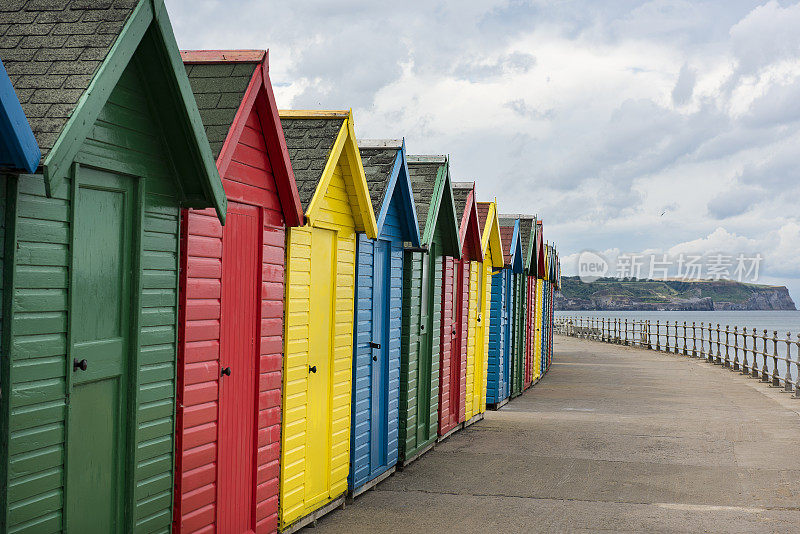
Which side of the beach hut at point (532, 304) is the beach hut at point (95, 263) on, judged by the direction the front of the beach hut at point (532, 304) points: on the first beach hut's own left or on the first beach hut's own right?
on the first beach hut's own right

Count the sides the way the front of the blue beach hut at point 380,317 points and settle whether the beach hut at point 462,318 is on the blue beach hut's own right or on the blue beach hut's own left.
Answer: on the blue beach hut's own left

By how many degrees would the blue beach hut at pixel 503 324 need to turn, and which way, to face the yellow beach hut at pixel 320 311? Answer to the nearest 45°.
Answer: approximately 90° to its right

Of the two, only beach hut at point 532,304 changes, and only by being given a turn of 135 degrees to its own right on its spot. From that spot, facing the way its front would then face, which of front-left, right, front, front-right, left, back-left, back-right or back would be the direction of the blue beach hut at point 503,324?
front-left

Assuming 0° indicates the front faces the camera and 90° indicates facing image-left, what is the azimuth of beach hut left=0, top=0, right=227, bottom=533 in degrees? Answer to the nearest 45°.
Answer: approximately 315°

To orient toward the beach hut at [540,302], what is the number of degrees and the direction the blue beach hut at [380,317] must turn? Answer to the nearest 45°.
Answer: approximately 135° to its left

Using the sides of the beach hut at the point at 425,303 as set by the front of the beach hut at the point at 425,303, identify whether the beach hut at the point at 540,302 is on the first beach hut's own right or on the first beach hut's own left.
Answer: on the first beach hut's own left

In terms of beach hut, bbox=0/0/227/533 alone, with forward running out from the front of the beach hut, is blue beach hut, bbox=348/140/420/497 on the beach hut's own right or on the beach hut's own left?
on the beach hut's own left

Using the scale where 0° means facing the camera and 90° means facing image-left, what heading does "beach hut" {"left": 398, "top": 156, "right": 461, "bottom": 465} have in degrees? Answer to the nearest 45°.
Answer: approximately 315°

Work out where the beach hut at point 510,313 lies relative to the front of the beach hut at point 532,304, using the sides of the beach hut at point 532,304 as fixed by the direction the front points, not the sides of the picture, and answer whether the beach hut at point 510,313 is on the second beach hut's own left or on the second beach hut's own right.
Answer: on the second beach hut's own right

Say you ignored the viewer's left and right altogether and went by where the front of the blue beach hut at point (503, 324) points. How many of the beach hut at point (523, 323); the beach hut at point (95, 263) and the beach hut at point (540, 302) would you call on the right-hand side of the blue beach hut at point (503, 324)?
1

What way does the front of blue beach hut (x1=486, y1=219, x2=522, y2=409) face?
to the viewer's right

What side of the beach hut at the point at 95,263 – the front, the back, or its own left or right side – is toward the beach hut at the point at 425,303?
left
